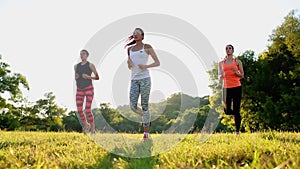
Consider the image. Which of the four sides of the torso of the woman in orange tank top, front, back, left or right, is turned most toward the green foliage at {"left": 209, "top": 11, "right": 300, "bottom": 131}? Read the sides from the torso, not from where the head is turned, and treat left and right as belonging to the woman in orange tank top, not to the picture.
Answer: back

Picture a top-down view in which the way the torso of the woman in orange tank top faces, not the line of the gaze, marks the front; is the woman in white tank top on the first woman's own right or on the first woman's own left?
on the first woman's own right

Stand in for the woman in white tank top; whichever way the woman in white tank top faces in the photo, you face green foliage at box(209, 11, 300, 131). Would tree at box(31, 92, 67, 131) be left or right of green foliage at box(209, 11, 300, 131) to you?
left

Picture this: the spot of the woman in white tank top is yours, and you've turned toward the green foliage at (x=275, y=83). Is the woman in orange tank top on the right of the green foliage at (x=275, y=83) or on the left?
right

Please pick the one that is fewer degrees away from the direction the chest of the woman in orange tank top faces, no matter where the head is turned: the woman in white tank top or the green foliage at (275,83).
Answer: the woman in white tank top

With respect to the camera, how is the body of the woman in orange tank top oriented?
toward the camera

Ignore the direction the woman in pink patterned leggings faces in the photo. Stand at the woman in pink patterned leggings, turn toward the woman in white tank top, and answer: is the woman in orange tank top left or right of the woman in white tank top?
left

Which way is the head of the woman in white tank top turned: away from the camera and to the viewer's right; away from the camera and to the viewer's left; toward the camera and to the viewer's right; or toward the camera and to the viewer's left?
toward the camera and to the viewer's left

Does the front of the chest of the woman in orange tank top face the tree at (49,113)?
no

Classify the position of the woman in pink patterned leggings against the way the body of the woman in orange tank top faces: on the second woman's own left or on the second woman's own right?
on the second woman's own right

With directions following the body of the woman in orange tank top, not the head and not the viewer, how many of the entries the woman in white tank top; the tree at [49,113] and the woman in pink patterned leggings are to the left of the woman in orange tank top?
0
